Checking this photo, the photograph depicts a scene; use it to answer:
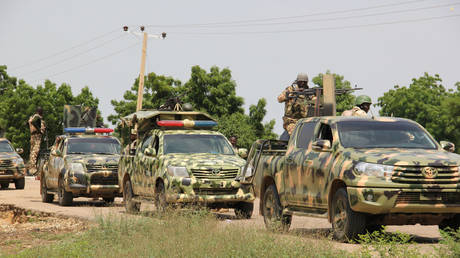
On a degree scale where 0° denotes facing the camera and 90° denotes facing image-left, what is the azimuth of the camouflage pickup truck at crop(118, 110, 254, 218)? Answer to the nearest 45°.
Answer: approximately 315°

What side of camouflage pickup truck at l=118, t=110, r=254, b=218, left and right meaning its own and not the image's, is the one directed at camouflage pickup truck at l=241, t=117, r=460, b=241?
front

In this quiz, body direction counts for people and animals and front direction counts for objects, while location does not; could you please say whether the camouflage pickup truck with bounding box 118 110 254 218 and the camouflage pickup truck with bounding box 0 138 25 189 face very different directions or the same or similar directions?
same or similar directions

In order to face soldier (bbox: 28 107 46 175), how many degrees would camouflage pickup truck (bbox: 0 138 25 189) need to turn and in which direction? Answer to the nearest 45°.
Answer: approximately 135° to its left

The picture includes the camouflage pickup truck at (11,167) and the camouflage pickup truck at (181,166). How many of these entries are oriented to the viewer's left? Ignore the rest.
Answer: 0

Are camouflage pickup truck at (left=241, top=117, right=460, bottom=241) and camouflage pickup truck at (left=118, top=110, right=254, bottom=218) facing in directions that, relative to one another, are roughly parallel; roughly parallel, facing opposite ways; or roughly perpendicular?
roughly parallel

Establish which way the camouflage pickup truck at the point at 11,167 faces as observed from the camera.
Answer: facing the viewer and to the right of the viewer

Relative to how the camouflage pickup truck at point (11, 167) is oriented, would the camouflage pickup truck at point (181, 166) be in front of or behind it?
in front

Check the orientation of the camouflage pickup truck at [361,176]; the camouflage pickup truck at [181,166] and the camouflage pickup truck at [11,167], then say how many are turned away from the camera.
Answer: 0

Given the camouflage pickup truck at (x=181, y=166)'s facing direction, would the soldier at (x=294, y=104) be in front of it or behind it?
in front

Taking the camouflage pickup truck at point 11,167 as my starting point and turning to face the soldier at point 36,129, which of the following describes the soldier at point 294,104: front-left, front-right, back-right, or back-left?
back-right

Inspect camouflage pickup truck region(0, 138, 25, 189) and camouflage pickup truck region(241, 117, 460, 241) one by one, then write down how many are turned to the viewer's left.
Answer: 0
